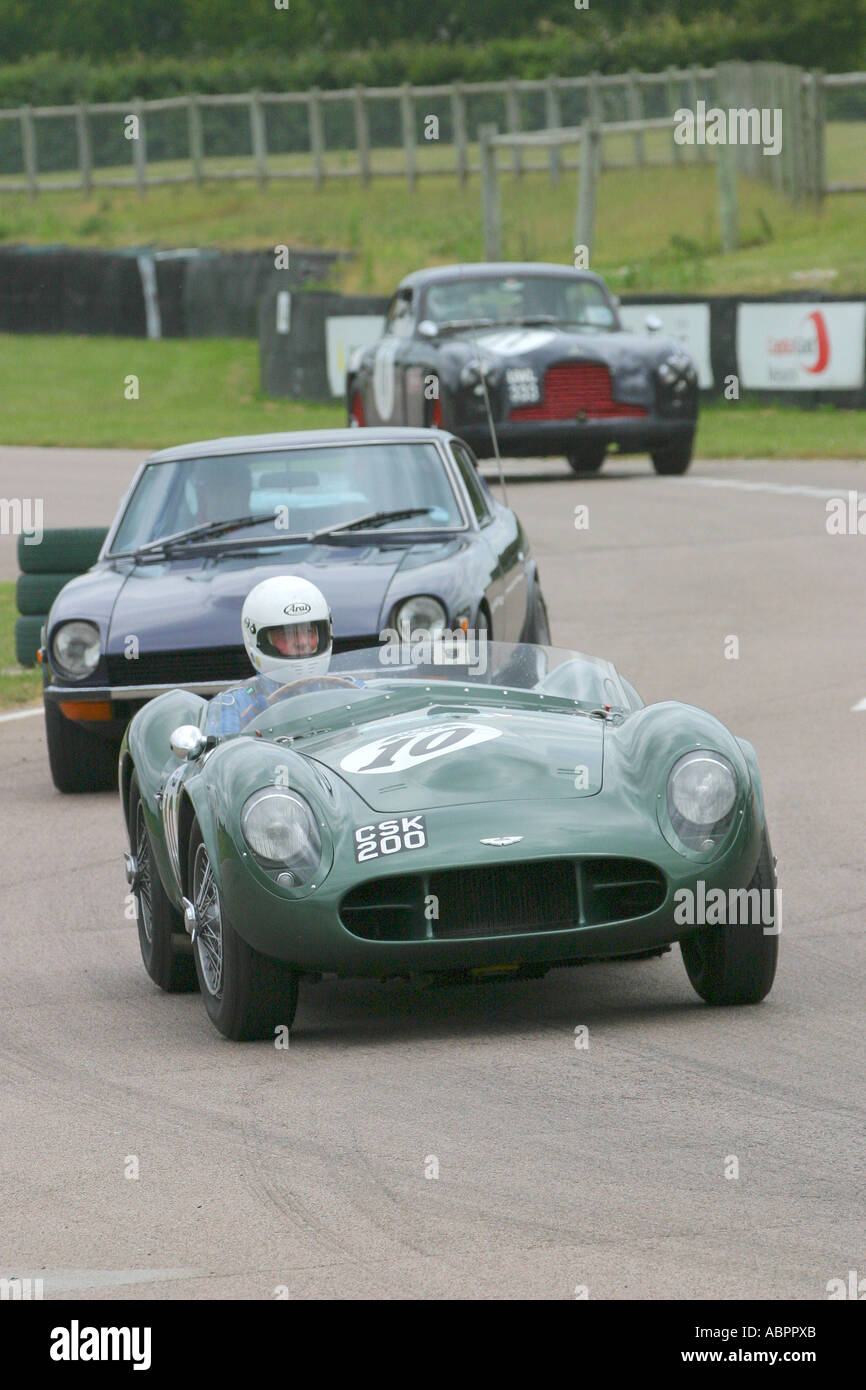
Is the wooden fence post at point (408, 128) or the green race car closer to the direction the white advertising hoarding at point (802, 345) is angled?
the green race car

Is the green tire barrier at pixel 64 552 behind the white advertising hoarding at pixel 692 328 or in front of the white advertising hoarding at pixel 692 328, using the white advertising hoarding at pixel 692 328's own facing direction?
in front

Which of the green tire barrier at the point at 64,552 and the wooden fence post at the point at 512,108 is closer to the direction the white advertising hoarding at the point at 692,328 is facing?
the green tire barrier

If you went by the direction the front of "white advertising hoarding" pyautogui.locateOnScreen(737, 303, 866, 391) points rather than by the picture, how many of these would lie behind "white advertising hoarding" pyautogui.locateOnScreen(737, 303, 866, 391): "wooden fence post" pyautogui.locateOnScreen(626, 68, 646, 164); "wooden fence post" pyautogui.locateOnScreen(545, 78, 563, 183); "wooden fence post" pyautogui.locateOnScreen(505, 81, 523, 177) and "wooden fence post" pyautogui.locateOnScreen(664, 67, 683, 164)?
4

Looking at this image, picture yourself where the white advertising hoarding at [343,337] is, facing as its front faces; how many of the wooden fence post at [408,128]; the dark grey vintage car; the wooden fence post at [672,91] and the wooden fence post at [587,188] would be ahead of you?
1

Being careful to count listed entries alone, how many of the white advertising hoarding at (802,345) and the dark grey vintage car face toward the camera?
2

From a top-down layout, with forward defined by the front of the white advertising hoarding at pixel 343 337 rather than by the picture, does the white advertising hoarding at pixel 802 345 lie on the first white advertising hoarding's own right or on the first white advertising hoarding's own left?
on the first white advertising hoarding's own left

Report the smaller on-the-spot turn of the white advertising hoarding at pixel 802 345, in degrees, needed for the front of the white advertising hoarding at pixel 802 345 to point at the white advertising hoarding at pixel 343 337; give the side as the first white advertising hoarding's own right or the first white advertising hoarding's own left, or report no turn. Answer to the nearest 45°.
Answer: approximately 135° to the first white advertising hoarding's own right

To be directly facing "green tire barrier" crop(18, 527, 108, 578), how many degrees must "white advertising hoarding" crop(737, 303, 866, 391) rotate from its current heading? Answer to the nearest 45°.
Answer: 0° — it already faces it

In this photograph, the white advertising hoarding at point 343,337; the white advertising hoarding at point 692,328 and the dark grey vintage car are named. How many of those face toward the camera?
3

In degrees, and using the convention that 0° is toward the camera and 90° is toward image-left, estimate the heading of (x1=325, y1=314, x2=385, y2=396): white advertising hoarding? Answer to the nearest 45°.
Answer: approximately 0°
